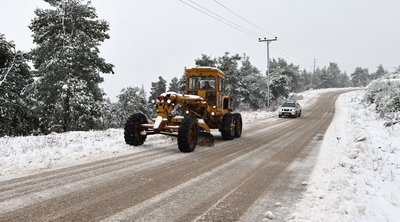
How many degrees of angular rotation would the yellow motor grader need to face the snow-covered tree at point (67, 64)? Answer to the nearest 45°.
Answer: approximately 90° to its right

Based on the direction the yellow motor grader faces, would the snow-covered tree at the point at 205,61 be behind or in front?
behind

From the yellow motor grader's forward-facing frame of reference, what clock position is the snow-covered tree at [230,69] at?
The snow-covered tree is roughly at 5 o'clock from the yellow motor grader.

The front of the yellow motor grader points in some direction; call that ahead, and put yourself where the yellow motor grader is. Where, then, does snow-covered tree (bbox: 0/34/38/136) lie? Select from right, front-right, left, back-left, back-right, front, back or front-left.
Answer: right

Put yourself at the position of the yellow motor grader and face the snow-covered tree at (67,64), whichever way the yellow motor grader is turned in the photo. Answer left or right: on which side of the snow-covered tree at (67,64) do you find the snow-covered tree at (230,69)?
right

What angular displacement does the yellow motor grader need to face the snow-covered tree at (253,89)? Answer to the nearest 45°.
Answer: approximately 135° to its right

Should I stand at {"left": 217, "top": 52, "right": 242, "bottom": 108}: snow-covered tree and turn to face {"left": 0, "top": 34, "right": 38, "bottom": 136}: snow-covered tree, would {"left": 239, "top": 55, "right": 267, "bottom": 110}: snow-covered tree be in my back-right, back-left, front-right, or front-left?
back-left

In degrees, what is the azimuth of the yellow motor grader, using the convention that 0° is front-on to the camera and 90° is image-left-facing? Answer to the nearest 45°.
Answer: approximately 45°
